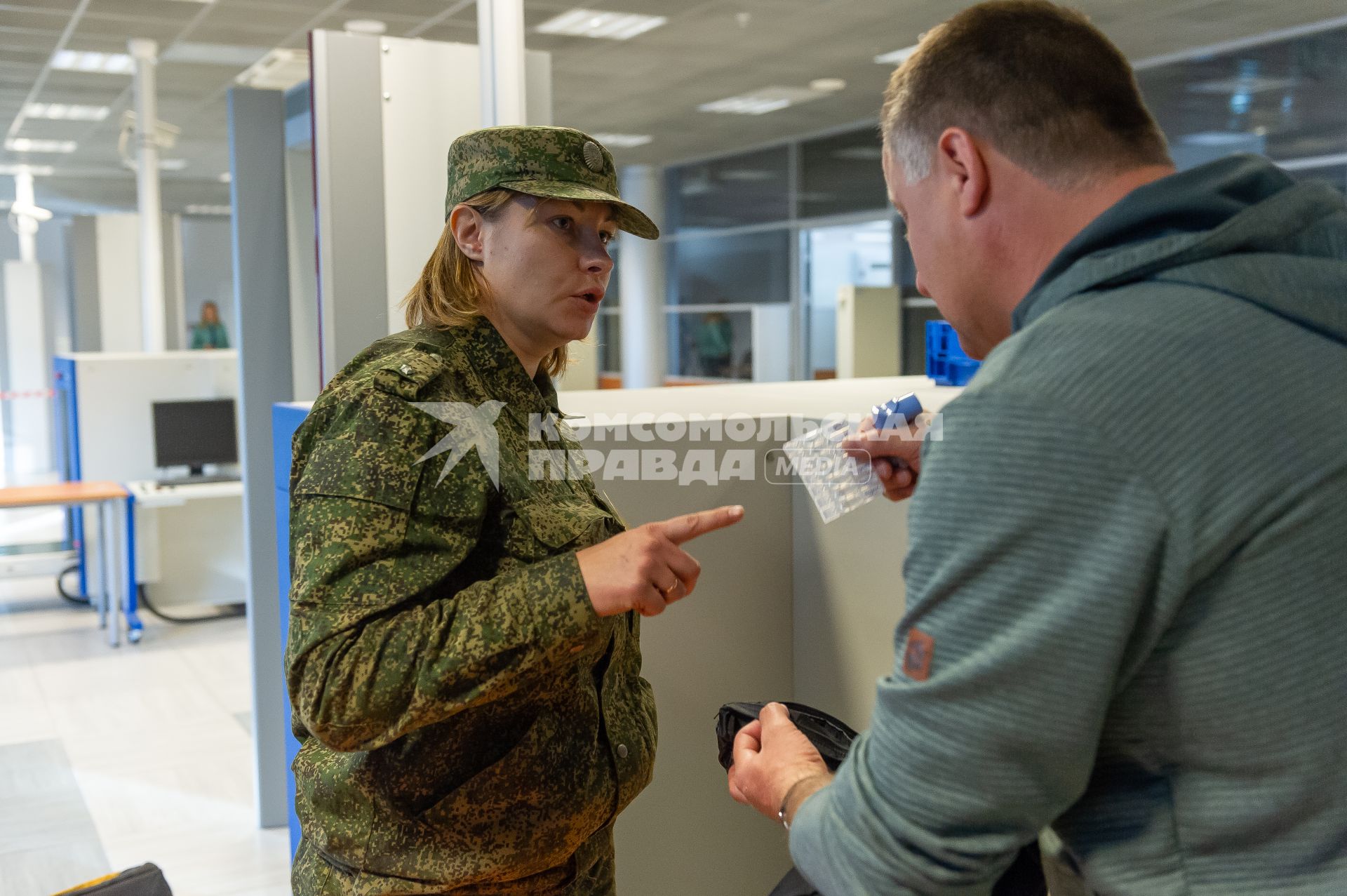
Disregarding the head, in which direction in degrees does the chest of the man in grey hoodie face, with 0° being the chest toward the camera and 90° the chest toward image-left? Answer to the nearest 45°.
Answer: approximately 135°

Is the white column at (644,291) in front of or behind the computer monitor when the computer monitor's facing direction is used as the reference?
behind

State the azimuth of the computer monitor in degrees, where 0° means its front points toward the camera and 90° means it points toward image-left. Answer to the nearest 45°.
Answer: approximately 0°

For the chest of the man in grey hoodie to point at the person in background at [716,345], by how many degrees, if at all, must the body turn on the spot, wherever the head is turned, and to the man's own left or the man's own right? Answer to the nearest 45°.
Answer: approximately 45° to the man's own right

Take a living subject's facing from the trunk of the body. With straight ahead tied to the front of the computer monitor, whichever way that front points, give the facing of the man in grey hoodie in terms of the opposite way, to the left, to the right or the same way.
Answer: the opposite way

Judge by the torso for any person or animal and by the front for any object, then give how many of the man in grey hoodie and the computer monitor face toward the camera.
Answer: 1

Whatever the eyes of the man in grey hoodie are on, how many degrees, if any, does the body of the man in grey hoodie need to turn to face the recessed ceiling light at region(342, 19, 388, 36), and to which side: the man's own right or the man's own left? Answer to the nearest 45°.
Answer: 0° — they already face it
